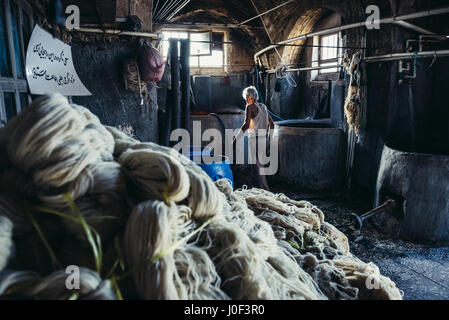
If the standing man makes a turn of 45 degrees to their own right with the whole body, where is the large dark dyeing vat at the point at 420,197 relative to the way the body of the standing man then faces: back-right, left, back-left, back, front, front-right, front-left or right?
back-right

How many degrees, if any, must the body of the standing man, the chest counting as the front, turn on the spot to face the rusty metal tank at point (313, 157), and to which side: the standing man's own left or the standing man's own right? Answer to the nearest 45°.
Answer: approximately 135° to the standing man's own right

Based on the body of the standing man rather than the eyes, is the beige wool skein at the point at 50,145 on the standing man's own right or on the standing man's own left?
on the standing man's own left

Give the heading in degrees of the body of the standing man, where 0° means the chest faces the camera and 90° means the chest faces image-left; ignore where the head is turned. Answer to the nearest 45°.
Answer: approximately 135°

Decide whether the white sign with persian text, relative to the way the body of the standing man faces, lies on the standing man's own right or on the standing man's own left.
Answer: on the standing man's own left

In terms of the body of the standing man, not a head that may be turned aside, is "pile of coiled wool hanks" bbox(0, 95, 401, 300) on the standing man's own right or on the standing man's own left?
on the standing man's own left

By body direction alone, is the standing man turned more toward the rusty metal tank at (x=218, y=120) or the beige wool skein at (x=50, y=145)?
the rusty metal tank

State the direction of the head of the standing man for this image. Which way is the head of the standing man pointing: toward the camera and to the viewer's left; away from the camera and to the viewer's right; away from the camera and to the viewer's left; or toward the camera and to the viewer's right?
toward the camera and to the viewer's left
